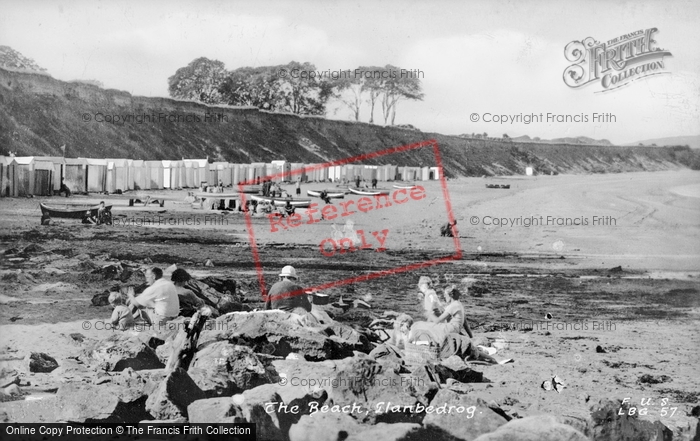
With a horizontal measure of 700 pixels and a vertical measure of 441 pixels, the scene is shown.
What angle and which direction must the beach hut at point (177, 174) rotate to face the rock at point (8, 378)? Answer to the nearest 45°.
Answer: approximately 90° to its right

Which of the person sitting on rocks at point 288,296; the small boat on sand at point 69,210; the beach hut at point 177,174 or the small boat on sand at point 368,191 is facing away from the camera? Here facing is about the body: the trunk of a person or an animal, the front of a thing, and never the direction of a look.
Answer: the person sitting on rocks

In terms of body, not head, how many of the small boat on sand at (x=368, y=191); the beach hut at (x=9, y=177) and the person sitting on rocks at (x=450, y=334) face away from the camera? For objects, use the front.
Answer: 0

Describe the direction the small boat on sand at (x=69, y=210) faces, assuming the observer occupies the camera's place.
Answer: facing to the left of the viewer

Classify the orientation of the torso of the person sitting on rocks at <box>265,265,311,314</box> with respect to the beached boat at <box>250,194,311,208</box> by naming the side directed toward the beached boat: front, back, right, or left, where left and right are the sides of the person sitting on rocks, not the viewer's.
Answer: front

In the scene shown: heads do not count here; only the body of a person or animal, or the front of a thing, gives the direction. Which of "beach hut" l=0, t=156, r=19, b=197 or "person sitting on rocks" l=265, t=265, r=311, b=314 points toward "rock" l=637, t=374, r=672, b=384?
the beach hut

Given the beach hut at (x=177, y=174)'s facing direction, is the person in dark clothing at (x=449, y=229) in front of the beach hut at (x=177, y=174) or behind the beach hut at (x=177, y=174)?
in front

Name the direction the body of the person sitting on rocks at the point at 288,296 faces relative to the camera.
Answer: away from the camera

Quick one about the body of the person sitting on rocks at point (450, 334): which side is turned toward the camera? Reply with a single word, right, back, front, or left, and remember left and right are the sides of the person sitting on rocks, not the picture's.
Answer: left

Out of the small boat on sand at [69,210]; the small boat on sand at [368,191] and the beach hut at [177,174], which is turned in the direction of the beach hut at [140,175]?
the small boat on sand at [368,191]

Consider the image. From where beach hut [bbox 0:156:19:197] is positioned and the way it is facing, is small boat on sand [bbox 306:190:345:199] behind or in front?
in front

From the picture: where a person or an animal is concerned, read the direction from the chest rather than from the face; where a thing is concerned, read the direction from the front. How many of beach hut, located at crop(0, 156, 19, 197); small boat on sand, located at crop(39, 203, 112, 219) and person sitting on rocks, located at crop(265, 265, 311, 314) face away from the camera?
1

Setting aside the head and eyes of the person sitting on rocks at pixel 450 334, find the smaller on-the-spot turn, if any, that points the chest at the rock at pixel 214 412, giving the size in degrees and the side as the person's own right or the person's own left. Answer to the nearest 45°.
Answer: approximately 45° to the person's own left

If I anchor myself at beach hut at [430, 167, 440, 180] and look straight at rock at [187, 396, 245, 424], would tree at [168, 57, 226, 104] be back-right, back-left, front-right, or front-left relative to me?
front-right
